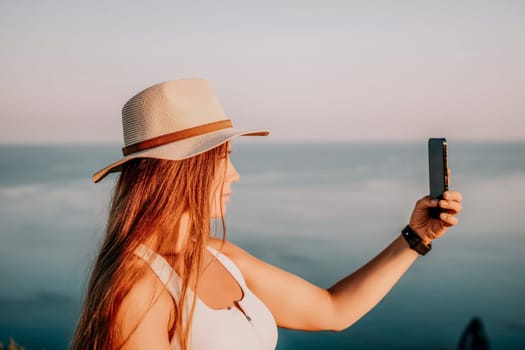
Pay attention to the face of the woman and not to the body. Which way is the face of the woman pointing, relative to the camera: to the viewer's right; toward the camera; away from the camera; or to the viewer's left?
to the viewer's right
